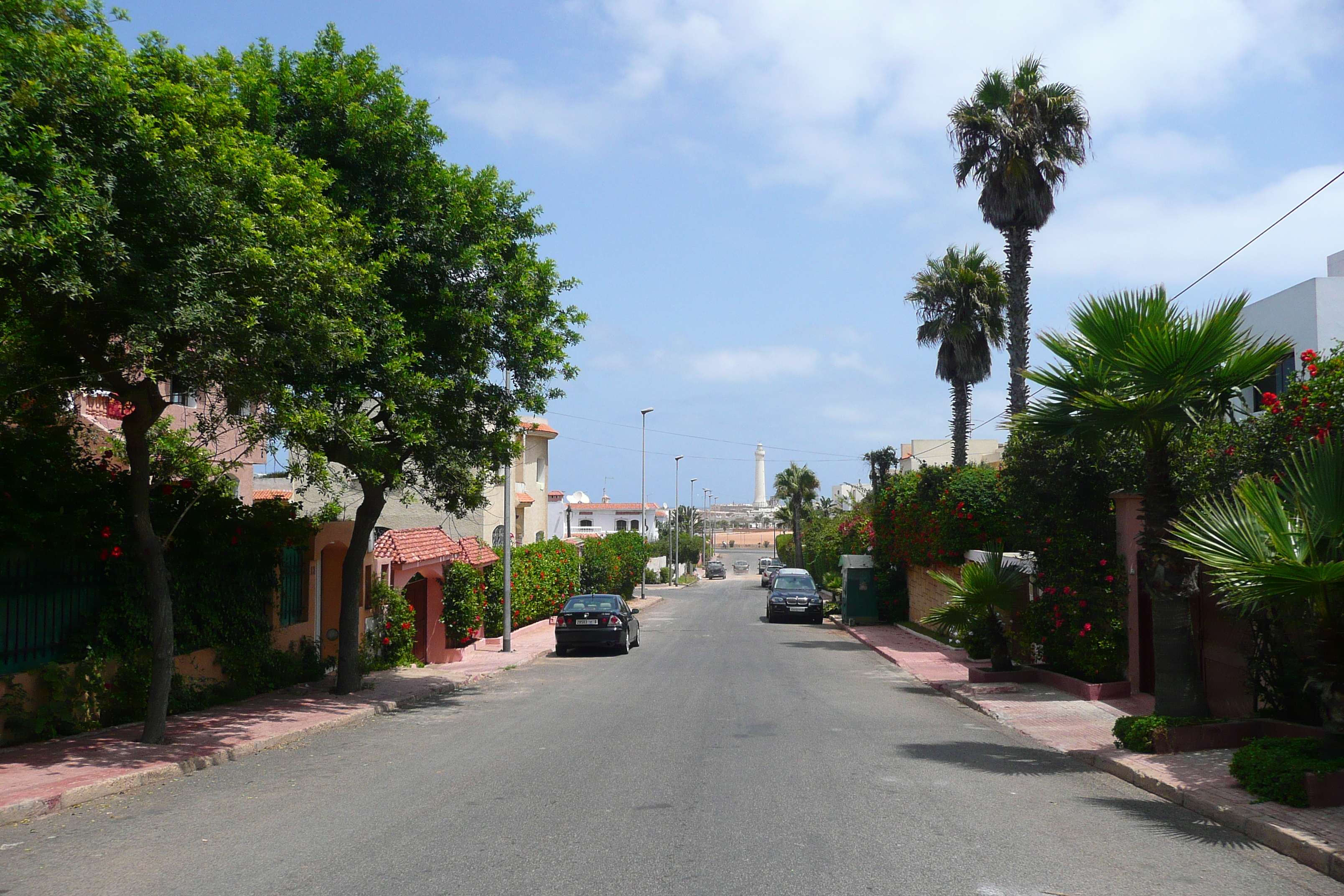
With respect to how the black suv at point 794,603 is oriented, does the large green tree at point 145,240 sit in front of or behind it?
in front

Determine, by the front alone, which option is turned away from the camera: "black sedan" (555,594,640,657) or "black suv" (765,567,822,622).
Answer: "black sedan" (555,594,640,657)

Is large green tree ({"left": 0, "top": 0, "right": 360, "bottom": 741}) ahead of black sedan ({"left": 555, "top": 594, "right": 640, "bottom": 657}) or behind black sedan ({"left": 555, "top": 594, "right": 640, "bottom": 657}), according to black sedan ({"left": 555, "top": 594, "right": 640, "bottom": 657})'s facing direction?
behind

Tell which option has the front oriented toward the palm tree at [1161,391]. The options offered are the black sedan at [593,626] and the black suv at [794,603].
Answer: the black suv at [794,603]

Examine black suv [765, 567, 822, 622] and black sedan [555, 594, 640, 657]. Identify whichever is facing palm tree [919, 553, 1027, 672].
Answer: black suv [765, 567, 822, 622]

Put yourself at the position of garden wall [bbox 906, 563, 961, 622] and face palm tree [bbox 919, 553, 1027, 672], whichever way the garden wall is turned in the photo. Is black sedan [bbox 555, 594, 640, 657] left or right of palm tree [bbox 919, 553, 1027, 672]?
right

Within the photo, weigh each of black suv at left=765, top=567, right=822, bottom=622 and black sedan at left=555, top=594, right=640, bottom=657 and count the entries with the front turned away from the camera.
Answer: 1

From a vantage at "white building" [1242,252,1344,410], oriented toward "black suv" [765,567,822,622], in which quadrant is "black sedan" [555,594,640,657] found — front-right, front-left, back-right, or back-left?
front-left

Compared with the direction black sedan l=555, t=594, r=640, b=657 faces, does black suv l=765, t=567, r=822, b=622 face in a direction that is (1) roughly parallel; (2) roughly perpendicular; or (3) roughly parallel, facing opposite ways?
roughly parallel, facing opposite ways

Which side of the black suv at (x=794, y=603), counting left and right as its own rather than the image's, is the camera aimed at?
front

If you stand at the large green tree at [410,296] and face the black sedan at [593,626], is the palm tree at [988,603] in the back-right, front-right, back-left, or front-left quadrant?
front-right

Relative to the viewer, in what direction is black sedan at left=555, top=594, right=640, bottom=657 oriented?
away from the camera
